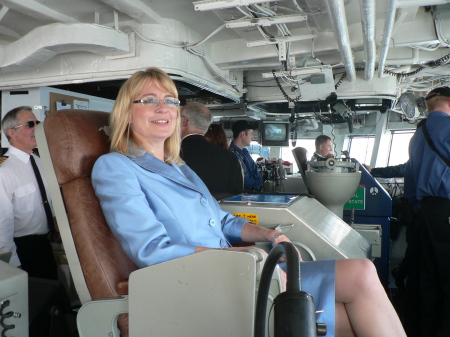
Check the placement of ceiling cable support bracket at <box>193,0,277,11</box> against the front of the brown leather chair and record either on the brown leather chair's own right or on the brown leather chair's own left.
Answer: on the brown leather chair's own left

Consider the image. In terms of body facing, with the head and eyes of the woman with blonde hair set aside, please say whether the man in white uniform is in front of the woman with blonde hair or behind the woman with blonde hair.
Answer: behind

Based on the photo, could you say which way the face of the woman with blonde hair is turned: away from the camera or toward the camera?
toward the camera

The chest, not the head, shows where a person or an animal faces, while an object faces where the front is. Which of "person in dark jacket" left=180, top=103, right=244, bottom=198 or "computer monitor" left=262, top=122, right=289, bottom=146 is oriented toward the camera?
the computer monitor

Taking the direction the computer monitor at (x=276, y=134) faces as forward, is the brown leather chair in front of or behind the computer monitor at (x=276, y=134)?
in front

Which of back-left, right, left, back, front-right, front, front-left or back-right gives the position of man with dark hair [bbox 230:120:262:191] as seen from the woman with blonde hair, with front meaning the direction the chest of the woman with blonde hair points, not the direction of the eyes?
back-left

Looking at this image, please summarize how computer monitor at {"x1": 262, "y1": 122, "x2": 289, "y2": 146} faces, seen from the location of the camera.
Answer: facing the viewer

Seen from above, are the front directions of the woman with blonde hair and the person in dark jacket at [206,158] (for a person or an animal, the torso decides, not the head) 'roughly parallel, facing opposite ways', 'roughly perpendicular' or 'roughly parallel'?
roughly parallel, facing opposite ways

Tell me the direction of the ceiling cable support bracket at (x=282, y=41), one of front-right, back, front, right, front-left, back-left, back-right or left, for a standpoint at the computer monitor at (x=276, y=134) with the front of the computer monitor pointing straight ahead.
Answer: front

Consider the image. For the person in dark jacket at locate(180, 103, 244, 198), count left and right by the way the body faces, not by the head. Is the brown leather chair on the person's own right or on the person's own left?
on the person's own left
